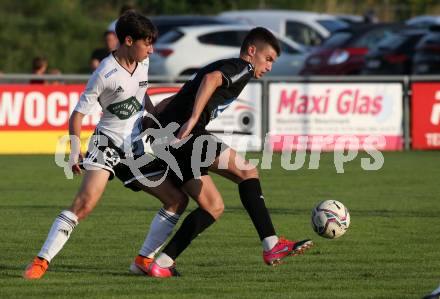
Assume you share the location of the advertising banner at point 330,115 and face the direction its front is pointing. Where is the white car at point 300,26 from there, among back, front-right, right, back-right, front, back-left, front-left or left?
back

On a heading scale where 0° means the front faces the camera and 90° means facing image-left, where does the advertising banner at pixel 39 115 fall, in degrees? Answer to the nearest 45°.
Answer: approximately 0°

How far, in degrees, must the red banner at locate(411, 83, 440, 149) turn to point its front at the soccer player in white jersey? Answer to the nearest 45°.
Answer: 0° — it already faces them

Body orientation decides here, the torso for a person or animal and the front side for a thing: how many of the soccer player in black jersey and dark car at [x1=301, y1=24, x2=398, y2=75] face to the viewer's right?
1

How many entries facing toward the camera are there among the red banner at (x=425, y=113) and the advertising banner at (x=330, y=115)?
2

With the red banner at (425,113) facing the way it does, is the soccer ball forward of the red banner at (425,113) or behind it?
forward

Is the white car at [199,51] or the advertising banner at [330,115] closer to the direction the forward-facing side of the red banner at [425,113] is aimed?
the advertising banner

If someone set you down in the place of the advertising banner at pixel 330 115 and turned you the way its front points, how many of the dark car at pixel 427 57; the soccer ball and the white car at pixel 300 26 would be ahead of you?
1

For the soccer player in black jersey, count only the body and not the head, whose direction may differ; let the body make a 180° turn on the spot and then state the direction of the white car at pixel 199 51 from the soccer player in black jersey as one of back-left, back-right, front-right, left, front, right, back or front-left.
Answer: right

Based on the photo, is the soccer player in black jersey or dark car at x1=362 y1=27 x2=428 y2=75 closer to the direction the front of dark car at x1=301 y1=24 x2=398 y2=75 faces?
the soccer player in black jersey

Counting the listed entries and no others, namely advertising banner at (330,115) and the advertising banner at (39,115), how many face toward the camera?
2
